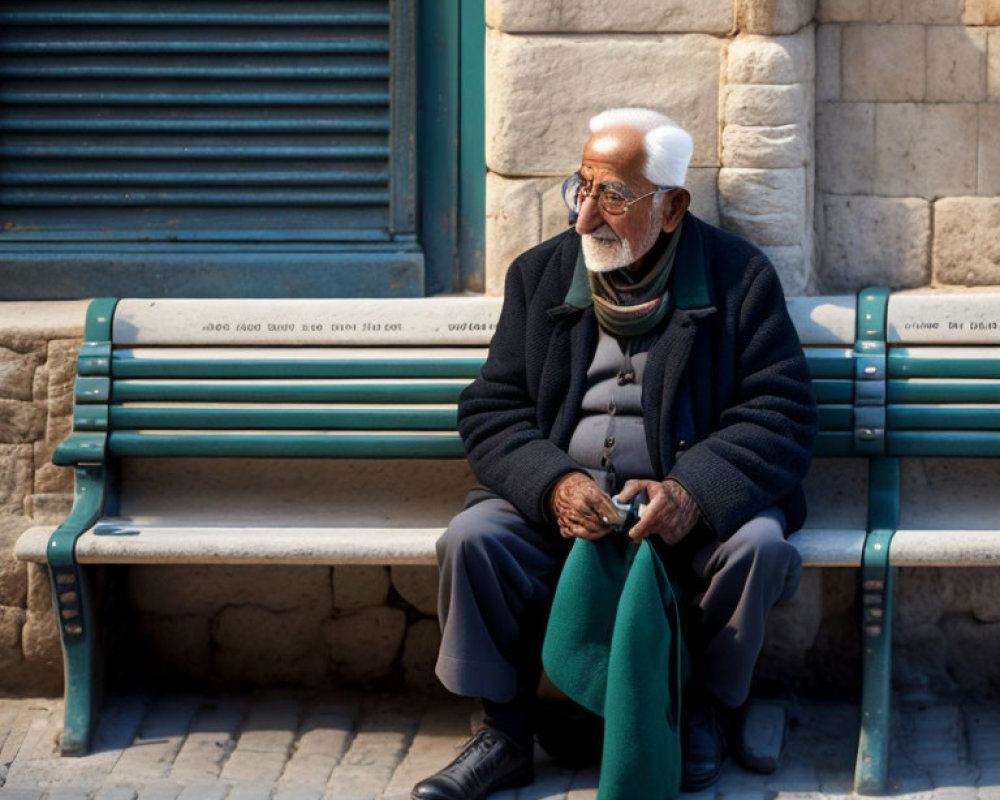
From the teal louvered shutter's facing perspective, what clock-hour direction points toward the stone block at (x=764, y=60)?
The stone block is roughly at 10 o'clock from the teal louvered shutter.

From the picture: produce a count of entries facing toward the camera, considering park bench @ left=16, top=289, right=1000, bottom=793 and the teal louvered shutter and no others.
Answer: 2

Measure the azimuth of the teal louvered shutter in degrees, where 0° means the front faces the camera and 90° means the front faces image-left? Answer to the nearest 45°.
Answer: approximately 0°

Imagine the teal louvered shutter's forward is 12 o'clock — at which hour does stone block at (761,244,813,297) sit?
The stone block is roughly at 10 o'clock from the teal louvered shutter.
